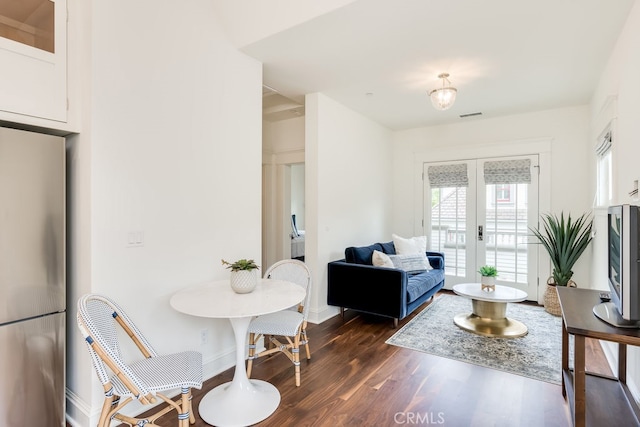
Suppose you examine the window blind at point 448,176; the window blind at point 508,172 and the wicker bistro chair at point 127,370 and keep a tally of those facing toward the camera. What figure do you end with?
2

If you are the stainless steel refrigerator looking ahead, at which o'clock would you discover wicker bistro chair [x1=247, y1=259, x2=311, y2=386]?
The wicker bistro chair is roughly at 11 o'clock from the stainless steel refrigerator.

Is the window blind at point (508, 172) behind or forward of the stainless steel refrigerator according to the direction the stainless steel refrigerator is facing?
forward

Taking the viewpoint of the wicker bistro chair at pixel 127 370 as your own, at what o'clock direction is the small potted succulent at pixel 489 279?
The small potted succulent is roughly at 12 o'clock from the wicker bistro chair.

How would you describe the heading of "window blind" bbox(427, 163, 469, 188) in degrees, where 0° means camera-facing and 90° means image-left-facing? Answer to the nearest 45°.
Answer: approximately 0°

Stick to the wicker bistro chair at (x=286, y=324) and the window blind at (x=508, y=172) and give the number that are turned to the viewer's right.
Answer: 0

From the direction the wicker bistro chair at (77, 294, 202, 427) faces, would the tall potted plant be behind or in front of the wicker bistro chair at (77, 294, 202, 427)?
in front

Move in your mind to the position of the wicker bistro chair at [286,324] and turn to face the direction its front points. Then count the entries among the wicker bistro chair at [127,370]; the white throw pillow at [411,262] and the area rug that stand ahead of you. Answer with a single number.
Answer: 1

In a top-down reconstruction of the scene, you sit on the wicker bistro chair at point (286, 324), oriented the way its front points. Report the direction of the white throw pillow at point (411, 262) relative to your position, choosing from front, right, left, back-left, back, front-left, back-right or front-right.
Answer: back

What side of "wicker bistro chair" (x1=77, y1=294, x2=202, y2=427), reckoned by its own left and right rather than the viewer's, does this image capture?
right

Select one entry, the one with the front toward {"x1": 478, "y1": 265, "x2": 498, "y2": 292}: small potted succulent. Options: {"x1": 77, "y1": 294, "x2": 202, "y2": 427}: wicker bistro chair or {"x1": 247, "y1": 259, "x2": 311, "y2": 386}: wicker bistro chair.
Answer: {"x1": 77, "y1": 294, "x2": 202, "y2": 427}: wicker bistro chair

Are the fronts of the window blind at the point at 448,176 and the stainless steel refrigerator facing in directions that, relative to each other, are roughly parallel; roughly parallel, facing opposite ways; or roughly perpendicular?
roughly perpendicular
